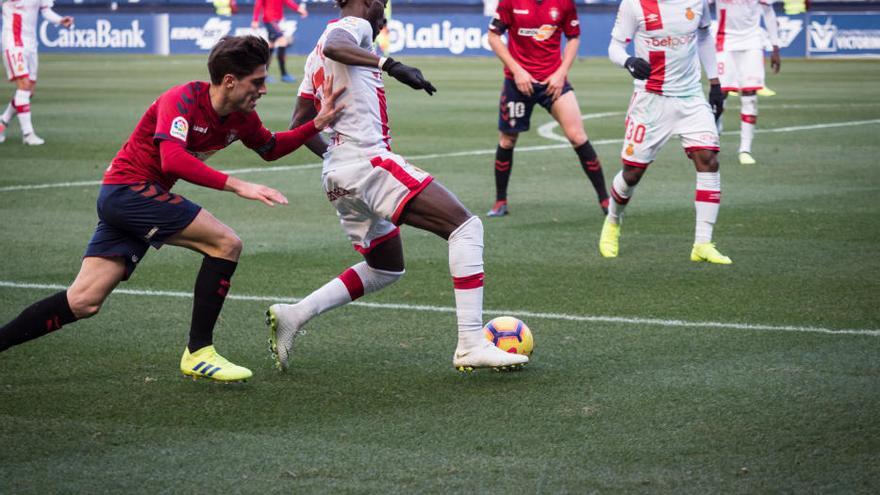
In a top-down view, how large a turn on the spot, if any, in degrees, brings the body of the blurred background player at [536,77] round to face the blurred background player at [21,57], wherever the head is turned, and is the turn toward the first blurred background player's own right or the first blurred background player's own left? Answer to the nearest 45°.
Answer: approximately 135° to the first blurred background player's own right

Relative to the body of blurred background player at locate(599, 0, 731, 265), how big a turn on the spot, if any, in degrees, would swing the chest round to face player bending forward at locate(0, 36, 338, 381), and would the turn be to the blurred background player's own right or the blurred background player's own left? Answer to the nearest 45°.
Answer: approximately 45° to the blurred background player's own right

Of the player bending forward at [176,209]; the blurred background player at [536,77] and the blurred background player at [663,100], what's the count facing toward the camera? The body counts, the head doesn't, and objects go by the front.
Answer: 2

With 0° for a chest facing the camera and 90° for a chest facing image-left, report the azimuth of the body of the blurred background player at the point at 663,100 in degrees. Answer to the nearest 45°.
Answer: approximately 0°

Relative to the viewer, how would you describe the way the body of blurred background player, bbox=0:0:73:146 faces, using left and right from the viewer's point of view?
facing the viewer and to the right of the viewer

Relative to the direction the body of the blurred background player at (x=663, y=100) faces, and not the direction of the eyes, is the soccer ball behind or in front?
in front

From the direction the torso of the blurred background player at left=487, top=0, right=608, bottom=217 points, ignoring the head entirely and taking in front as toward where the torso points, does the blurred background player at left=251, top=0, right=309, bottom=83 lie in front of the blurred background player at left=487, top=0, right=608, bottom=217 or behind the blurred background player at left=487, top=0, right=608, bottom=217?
behind

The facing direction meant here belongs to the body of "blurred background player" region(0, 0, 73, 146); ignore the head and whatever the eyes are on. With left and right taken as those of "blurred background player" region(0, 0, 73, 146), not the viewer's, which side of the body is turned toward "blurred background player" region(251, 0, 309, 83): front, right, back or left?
left

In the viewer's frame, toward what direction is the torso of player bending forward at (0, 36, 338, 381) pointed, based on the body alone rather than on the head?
to the viewer's right

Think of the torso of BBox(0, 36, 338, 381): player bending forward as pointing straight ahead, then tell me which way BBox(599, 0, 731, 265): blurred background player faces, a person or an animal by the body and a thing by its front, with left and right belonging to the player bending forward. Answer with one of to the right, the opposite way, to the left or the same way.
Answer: to the right

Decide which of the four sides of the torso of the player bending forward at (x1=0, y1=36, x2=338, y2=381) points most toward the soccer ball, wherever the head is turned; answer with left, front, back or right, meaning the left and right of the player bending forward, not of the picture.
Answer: front

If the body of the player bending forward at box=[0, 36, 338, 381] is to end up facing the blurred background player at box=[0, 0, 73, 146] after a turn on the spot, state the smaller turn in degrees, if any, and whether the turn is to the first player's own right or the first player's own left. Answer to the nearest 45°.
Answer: approximately 90° to the first player's own left

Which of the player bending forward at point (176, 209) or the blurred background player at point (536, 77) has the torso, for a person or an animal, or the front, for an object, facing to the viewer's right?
the player bending forward
